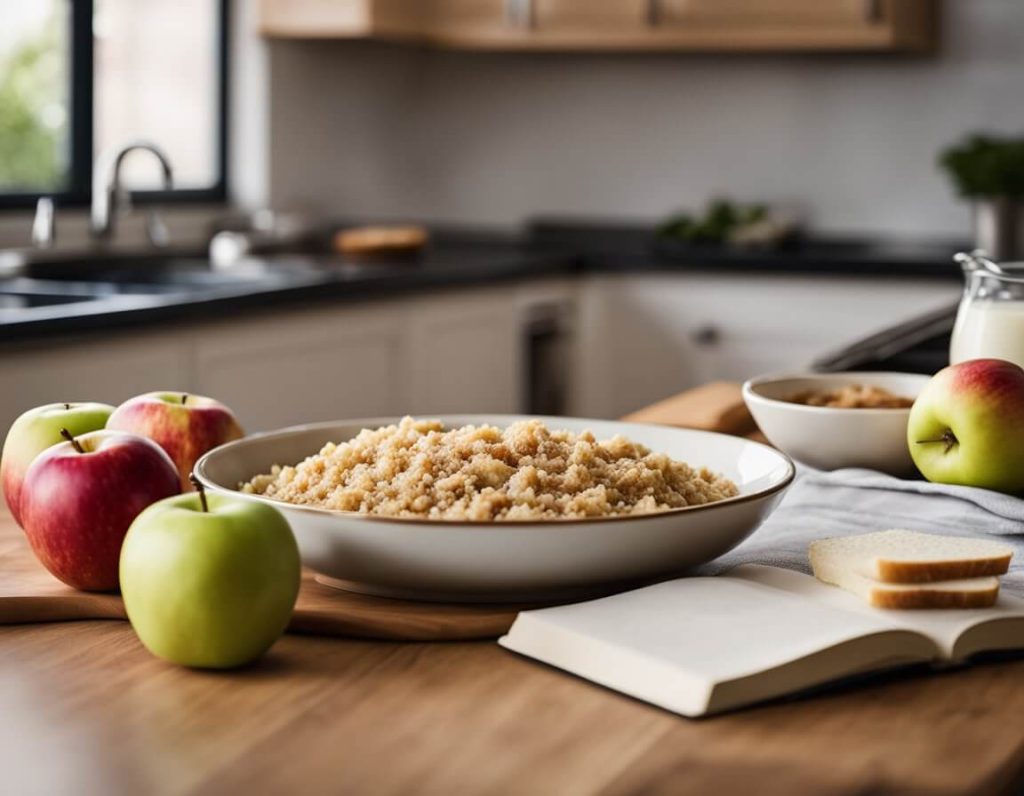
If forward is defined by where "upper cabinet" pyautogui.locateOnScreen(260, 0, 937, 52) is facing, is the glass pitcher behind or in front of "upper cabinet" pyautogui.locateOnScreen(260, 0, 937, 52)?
in front

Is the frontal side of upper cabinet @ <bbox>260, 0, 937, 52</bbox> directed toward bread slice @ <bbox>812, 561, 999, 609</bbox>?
yes

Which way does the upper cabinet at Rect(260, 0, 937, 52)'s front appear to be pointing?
toward the camera

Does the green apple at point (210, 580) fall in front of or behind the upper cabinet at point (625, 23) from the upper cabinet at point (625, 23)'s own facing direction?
in front

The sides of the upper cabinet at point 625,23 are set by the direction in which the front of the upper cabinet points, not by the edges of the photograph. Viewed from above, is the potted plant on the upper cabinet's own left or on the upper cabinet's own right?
on the upper cabinet's own left

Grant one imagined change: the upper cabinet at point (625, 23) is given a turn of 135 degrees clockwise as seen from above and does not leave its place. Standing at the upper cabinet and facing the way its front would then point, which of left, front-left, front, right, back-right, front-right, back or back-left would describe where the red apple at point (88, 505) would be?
back-left

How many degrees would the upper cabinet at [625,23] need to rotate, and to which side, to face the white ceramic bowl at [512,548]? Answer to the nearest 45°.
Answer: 0° — it already faces it
